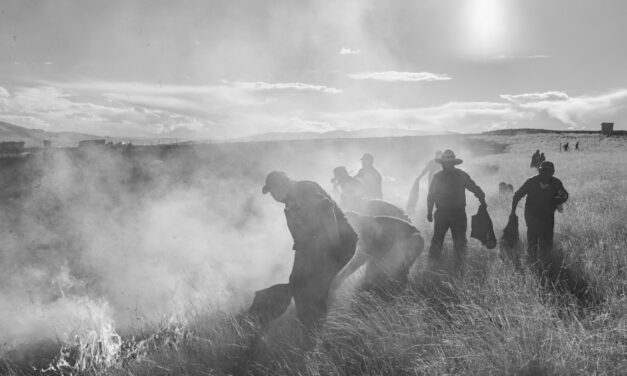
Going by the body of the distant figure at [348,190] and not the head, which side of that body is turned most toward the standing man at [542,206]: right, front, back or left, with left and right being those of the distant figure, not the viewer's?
back

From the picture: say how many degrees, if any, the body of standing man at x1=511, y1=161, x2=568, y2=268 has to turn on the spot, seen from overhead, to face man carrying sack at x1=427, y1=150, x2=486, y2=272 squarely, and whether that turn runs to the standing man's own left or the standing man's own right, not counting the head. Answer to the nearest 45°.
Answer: approximately 90° to the standing man's own right

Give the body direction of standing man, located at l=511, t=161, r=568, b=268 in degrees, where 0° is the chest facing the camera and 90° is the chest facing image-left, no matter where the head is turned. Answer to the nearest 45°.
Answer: approximately 0°

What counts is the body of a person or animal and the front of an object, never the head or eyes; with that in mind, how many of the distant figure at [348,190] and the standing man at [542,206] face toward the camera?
1

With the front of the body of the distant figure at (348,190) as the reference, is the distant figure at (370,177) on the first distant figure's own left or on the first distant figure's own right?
on the first distant figure's own right

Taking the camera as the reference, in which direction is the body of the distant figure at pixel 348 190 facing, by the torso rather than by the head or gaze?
to the viewer's left
